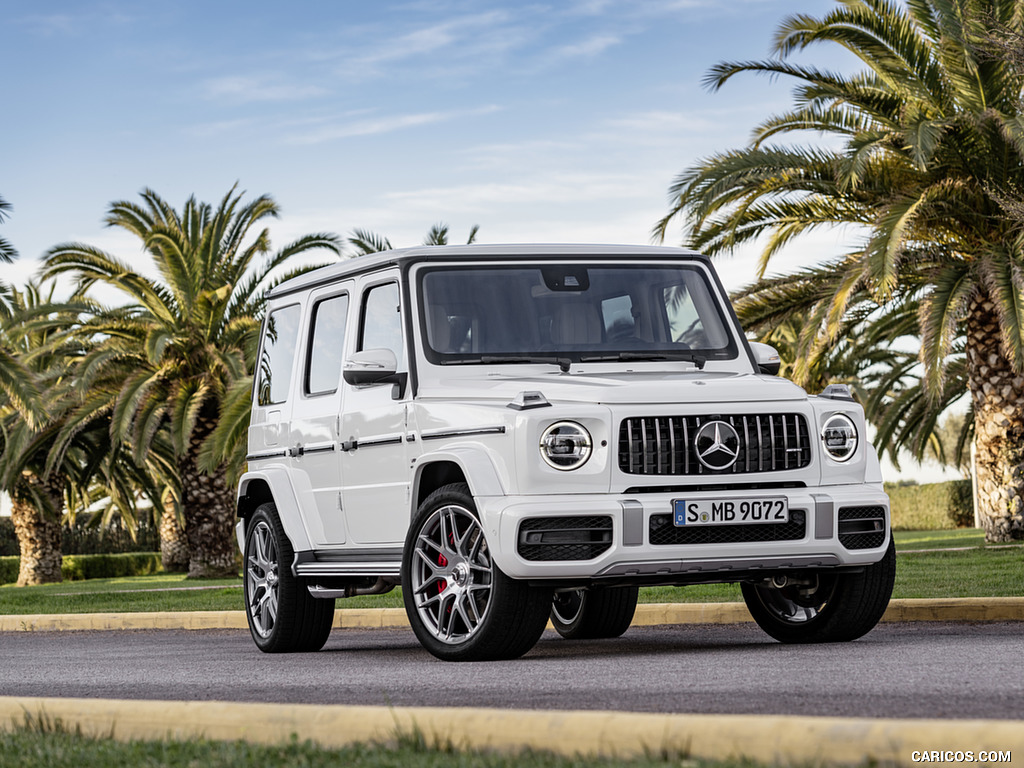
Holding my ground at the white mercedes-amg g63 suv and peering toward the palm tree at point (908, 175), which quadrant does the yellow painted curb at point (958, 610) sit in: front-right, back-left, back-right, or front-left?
front-right

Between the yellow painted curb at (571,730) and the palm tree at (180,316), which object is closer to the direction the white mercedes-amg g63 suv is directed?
the yellow painted curb

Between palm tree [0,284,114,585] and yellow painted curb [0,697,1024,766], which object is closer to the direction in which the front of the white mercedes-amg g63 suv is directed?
the yellow painted curb

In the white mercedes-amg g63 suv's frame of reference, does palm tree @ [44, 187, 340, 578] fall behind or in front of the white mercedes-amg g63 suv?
behind

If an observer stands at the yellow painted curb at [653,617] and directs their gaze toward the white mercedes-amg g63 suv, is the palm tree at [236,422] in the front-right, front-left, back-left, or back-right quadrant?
back-right

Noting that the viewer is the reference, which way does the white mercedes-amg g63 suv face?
facing the viewer and to the right of the viewer

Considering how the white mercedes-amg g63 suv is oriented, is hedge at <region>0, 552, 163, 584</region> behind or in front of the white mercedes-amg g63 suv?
behind

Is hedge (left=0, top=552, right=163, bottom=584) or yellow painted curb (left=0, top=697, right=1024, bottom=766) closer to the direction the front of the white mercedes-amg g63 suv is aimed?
the yellow painted curb

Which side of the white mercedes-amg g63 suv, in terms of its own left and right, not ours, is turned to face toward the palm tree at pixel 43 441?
back

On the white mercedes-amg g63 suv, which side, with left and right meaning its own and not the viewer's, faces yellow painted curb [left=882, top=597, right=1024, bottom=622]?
left

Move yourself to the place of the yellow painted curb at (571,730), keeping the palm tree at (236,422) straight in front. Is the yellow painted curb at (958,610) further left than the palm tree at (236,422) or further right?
right
